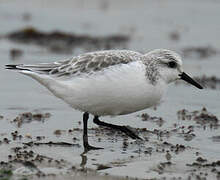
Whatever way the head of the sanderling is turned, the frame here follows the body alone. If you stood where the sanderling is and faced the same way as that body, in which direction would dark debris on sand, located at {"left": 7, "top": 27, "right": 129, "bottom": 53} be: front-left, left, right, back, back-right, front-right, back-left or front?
left

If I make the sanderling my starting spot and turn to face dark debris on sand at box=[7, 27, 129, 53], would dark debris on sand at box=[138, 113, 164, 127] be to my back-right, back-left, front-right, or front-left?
front-right

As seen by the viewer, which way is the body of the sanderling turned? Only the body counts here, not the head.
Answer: to the viewer's right

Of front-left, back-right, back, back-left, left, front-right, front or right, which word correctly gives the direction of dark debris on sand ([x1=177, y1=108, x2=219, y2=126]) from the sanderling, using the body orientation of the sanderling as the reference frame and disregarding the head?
front-left

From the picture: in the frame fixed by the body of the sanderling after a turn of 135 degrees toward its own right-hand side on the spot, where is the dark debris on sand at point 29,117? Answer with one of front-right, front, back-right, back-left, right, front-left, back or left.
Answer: right

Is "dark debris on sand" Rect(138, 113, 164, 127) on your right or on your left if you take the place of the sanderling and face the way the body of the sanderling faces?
on your left

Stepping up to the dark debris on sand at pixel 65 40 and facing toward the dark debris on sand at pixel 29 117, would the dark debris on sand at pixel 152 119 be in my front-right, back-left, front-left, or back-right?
front-left
